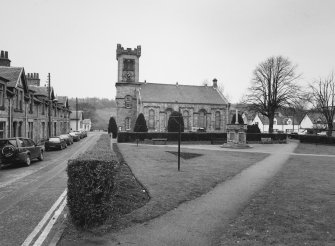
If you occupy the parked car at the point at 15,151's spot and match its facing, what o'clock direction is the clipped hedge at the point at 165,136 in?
The clipped hedge is roughly at 12 o'clock from the parked car.

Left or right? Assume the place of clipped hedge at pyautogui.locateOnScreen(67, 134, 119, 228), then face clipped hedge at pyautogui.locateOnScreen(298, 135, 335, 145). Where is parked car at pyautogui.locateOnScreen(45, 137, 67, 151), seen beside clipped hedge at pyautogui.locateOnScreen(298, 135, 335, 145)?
left

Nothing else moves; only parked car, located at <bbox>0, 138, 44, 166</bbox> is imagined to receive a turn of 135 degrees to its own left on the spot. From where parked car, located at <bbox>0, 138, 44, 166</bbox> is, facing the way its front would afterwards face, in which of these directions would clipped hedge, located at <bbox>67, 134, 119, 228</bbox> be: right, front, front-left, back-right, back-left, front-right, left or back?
left

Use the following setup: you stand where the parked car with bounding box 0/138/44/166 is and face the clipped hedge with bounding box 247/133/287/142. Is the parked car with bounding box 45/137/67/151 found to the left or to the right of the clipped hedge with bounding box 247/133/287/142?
left

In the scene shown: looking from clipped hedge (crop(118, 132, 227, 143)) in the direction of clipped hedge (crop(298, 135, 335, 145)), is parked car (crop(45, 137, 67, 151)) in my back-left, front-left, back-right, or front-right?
back-right

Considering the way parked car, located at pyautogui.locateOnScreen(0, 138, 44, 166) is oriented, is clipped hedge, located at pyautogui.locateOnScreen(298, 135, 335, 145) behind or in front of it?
in front

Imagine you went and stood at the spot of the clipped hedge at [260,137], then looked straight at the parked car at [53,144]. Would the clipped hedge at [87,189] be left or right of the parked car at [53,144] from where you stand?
left

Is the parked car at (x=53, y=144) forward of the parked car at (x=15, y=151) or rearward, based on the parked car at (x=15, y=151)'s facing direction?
forward

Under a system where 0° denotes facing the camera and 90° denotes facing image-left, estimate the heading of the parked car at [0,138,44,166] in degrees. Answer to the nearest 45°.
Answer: approximately 225°
